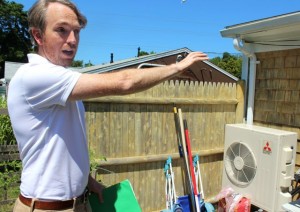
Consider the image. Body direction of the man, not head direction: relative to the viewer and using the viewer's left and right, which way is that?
facing to the right of the viewer

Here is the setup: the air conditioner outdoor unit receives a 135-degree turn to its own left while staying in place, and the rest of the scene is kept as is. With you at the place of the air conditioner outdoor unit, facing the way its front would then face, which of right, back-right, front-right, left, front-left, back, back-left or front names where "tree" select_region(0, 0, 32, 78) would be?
back-left

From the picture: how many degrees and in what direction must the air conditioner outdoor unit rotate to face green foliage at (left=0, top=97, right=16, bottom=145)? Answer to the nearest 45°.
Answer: approximately 45° to its right

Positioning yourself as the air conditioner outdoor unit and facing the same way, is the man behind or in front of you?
in front

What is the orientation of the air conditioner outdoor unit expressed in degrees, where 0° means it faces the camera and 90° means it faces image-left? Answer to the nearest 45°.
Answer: approximately 45°
